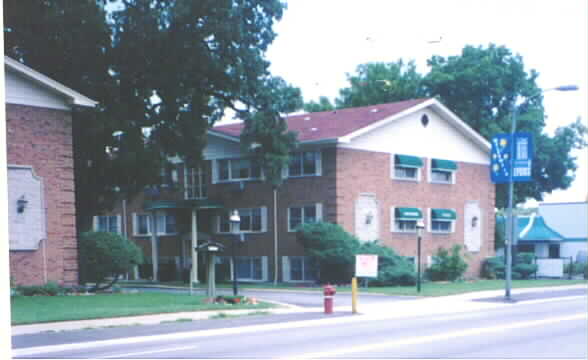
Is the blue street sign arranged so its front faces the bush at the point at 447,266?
no

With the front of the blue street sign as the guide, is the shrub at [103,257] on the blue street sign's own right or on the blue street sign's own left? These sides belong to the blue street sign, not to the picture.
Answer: on the blue street sign's own right

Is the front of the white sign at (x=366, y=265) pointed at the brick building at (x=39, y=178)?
no

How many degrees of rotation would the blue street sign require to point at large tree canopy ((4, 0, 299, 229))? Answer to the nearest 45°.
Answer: approximately 90° to its right

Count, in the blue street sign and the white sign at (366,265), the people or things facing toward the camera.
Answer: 2

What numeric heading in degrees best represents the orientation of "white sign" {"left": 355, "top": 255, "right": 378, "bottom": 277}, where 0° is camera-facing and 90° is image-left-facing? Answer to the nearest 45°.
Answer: approximately 0°

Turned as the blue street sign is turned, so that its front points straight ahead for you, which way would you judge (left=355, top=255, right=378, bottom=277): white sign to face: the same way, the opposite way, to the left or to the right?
the same way

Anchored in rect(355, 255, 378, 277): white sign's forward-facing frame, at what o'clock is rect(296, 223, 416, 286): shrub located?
The shrub is roughly at 6 o'clock from the white sign.

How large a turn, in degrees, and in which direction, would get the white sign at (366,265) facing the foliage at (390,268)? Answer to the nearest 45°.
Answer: approximately 180°

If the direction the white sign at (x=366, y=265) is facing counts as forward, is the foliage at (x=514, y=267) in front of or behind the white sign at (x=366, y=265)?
behind

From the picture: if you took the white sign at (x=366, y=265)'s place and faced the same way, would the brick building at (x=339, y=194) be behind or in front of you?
behind

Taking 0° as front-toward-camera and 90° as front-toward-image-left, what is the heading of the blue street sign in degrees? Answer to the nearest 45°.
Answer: approximately 0°
